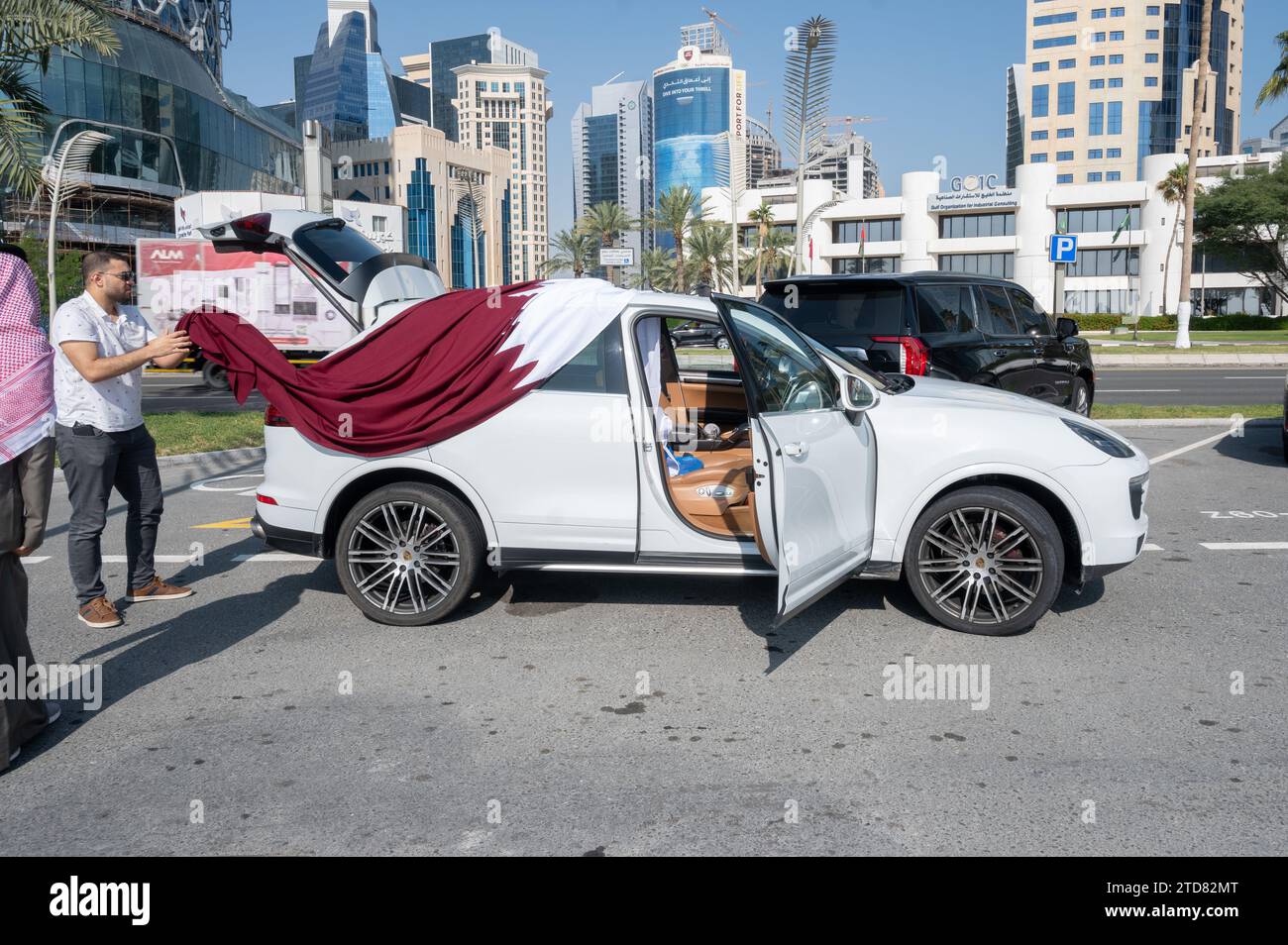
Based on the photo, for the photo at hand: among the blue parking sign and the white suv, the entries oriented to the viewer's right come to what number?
1

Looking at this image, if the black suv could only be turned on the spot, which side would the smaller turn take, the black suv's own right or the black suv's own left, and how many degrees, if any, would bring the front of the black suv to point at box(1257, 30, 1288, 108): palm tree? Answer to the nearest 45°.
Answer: approximately 45° to the black suv's own left

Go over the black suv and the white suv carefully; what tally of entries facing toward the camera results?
0

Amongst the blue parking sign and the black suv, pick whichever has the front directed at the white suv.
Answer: the blue parking sign

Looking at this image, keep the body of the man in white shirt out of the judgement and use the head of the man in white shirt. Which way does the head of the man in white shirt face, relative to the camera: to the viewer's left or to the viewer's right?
to the viewer's right

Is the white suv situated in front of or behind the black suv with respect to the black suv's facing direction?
behind

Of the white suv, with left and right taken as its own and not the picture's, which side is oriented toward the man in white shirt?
back

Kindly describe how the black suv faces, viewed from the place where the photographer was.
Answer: facing away from the viewer and to the right of the viewer

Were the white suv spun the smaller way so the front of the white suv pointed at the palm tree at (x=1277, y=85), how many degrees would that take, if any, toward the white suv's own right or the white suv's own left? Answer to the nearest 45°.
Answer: approximately 45° to the white suv's own left

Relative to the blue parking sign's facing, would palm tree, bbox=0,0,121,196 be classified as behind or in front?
in front

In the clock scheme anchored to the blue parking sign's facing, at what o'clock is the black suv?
The black suv is roughly at 12 o'clock from the blue parking sign.

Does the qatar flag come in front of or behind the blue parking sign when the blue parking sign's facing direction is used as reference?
in front

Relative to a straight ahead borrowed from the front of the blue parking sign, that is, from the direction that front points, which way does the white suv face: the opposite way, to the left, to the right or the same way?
to the left

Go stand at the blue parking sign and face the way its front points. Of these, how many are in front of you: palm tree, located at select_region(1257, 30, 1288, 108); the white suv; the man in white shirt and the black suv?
3

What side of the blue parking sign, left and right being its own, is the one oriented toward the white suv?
front

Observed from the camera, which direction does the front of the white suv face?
facing to the right of the viewer

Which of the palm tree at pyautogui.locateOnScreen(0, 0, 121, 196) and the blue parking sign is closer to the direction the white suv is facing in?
the blue parking sign

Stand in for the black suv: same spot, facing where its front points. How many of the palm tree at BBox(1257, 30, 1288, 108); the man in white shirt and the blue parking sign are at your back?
1

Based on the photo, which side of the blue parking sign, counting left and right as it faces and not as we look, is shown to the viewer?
front
